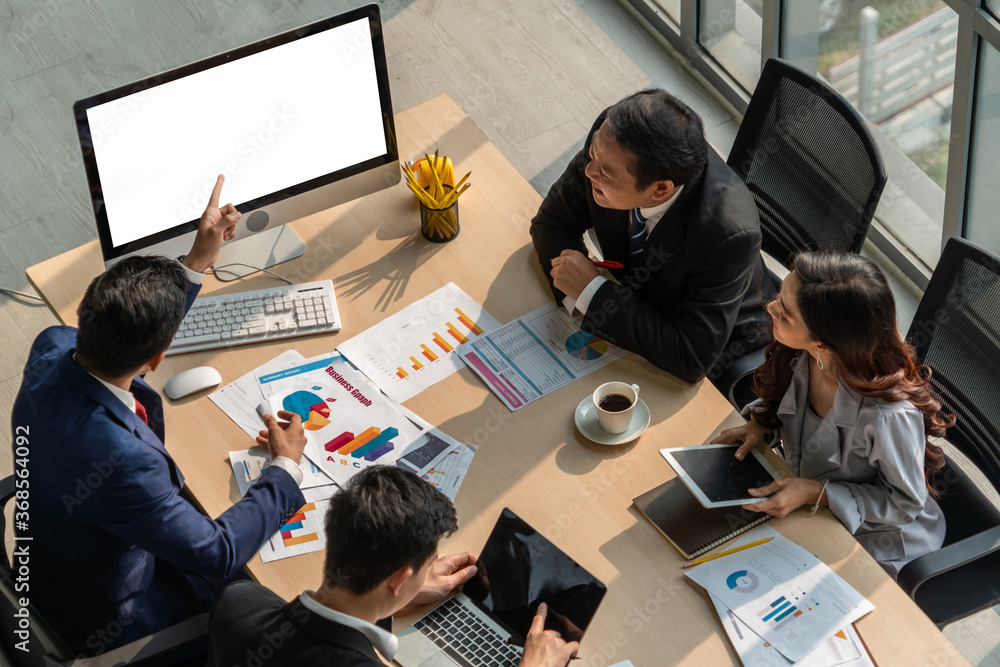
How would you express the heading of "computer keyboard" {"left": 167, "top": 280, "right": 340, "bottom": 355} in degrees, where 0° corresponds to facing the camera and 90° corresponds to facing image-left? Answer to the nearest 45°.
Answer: approximately 0°

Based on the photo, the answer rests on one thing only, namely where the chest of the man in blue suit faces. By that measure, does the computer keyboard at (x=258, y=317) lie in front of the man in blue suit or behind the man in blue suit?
in front

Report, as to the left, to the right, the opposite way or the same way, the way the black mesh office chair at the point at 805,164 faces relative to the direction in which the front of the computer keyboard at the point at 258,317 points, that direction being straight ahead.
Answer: to the right

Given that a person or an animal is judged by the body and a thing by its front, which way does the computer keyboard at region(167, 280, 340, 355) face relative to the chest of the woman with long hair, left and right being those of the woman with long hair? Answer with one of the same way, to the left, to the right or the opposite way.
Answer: to the left

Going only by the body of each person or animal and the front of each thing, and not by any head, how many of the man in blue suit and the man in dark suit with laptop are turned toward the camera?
0

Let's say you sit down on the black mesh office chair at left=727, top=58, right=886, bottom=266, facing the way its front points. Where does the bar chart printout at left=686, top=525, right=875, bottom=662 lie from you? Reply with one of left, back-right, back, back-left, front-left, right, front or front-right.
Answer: front-left

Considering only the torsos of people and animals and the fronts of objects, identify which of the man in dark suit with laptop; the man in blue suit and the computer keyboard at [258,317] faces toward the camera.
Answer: the computer keyboard

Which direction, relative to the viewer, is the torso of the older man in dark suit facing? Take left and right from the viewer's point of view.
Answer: facing the viewer and to the left of the viewer

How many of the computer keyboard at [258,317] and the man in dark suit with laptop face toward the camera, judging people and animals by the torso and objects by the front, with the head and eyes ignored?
1

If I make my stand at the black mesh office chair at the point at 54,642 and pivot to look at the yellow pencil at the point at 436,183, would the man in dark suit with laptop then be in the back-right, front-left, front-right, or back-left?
front-right

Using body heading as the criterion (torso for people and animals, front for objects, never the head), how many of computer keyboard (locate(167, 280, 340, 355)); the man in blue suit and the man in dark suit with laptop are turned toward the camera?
1
